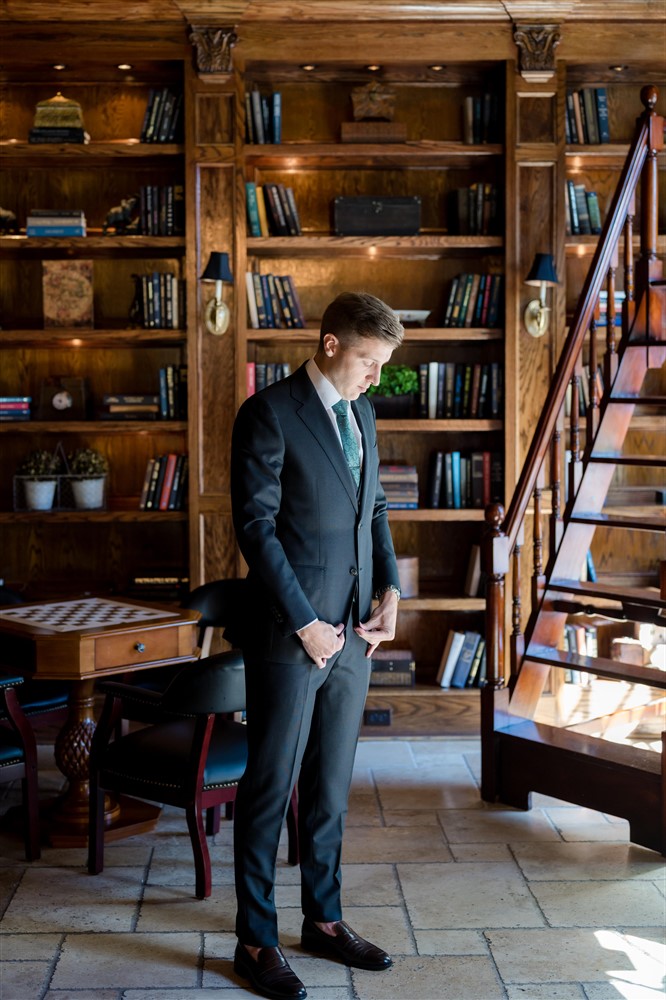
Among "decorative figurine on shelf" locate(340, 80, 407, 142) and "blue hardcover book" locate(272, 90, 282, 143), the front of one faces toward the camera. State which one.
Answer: the decorative figurine on shelf

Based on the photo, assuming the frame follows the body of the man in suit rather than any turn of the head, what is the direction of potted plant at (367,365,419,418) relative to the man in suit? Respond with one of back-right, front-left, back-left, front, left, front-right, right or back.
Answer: back-left

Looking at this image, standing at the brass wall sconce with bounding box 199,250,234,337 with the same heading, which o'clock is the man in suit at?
The man in suit is roughly at 12 o'clock from the brass wall sconce.

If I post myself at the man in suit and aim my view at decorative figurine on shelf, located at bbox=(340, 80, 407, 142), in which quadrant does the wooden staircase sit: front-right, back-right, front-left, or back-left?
front-right

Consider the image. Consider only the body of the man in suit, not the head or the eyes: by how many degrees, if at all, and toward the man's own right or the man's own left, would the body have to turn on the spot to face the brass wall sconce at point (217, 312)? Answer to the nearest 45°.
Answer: approximately 135° to the man's own left

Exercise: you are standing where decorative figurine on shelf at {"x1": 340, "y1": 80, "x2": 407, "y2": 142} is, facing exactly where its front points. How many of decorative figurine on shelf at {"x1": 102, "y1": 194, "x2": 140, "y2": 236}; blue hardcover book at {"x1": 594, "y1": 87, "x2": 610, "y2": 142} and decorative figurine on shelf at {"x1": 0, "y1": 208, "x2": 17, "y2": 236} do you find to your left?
1

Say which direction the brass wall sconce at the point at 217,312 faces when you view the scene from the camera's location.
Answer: facing the viewer
